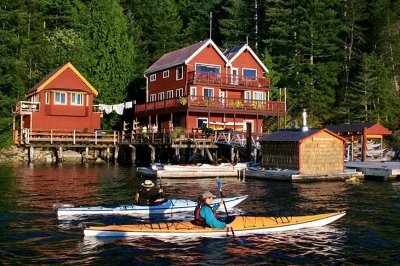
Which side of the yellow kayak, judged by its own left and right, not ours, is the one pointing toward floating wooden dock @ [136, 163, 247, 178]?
left

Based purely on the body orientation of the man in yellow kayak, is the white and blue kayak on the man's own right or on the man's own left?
on the man's own left

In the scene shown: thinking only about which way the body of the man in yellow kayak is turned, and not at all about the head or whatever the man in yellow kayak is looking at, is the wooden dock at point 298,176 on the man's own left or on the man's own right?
on the man's own left

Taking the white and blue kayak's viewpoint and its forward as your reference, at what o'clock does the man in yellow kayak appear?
The man in yellow kayak is roughly at 2 o'clock from the white and blue kayak.

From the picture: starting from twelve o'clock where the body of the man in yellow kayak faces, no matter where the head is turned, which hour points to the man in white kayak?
The man in white kayak is roughly at 8 o'clock from the man in yellow kayak.

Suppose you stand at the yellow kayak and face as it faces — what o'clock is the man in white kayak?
The man in white kayak is roughly at 8 o'clock from the yellow kayak.

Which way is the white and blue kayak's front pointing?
to the viewer's right

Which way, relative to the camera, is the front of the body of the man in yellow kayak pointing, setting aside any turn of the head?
to the viewer's right

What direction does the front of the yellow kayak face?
to the viewer's right

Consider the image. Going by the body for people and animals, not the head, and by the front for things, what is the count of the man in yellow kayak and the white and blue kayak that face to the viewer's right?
2
